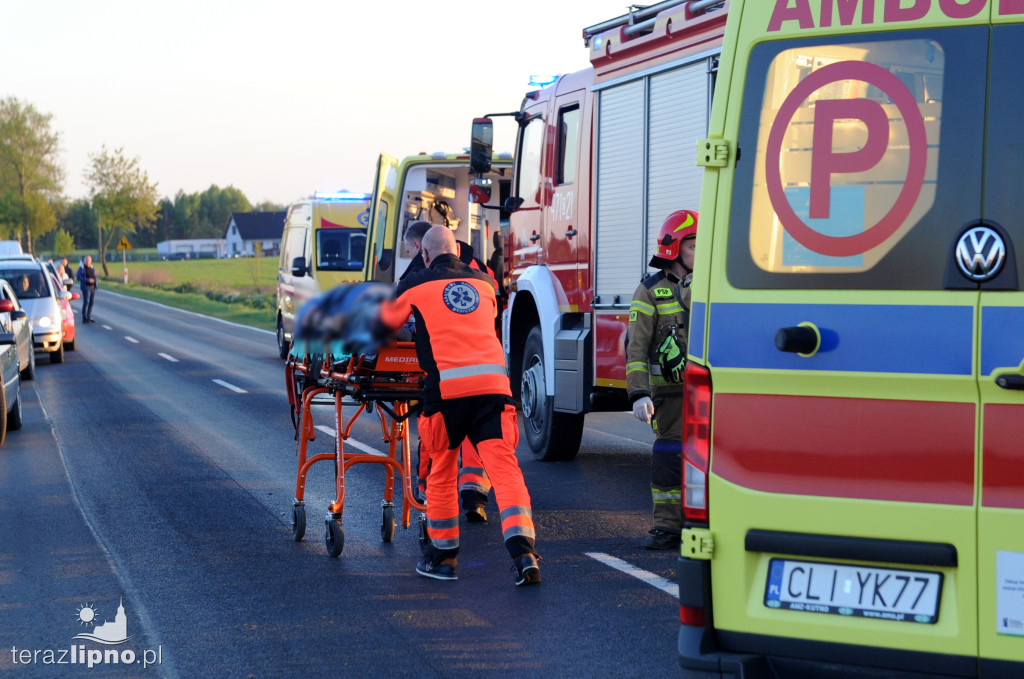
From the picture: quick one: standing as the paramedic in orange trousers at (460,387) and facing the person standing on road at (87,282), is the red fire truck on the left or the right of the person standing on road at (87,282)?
right

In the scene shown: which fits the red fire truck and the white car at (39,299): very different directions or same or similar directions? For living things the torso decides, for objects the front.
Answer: very different directions

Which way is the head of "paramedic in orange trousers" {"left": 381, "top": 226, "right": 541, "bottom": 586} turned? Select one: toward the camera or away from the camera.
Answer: away from the camera

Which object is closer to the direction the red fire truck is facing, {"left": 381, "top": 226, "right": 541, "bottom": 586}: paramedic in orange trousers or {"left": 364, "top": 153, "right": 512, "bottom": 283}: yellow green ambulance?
the yellow green ambulance

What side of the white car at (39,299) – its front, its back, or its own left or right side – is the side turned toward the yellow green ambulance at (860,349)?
front

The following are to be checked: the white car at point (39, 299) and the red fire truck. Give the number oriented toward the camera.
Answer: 1

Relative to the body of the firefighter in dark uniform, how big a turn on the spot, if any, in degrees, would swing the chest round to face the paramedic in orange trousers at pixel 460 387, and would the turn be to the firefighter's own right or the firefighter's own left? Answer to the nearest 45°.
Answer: approximately 90° to the firefighter's own right

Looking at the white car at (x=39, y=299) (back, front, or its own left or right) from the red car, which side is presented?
back

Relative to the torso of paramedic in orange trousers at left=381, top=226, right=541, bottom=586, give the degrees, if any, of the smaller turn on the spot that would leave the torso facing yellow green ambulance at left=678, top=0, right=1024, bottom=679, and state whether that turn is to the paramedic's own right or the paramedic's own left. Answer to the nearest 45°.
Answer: approximately 180°

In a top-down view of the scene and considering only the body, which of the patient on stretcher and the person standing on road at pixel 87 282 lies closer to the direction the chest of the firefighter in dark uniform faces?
the patient on stretcher

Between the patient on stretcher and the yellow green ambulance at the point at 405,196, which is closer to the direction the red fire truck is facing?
the yellow green ambulance

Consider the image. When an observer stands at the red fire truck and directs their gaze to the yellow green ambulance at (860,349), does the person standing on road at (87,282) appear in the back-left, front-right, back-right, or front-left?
back-right

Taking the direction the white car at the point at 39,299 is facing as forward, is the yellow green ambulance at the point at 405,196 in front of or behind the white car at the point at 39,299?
in front
